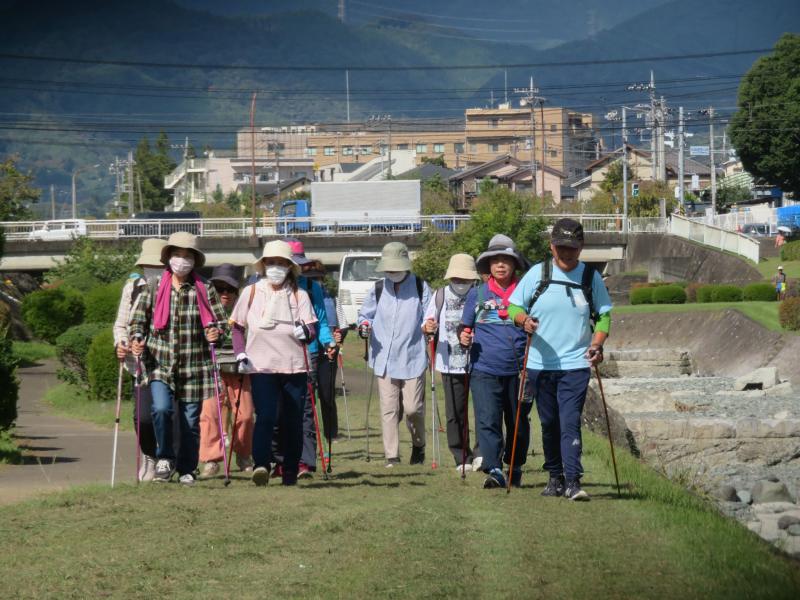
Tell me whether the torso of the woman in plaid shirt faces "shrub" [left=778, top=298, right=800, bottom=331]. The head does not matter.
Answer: no

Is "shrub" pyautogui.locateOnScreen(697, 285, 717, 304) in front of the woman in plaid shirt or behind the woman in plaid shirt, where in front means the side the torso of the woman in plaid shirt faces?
behind

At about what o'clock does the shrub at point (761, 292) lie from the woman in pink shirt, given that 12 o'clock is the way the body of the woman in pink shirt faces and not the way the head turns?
The shrub is roughly at 7 o'clock from the woman in pink shirt.

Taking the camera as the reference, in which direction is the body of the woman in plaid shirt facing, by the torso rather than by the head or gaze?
toward the camera

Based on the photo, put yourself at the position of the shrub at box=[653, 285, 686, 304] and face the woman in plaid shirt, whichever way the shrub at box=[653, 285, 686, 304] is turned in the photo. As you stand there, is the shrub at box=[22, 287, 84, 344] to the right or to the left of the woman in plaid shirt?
right

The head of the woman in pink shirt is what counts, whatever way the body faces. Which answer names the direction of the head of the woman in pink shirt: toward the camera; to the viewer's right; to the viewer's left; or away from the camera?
toward the camera

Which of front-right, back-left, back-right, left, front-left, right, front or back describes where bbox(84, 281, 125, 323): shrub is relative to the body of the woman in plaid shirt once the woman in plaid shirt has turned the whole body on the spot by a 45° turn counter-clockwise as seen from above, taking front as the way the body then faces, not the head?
back-left

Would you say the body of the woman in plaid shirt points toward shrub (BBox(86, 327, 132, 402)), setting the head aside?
no

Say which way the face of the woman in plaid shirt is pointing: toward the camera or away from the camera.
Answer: toward the camera

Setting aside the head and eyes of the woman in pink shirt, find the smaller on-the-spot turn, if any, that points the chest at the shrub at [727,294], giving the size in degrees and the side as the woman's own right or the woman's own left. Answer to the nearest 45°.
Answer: approximately 135° to the woman's own left

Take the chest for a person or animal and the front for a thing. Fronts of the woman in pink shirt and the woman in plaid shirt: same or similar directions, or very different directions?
same or similar directions

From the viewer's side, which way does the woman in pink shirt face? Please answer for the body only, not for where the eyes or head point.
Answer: toward the camera

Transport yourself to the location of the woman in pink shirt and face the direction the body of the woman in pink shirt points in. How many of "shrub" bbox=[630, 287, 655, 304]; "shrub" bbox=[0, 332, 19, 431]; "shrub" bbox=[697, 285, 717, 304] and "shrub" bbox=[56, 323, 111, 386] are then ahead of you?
0

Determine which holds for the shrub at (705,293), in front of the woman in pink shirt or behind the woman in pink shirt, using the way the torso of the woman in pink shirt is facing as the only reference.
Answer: behind

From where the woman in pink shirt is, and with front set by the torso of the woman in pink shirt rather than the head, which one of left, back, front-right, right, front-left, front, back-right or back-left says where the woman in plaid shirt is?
right
